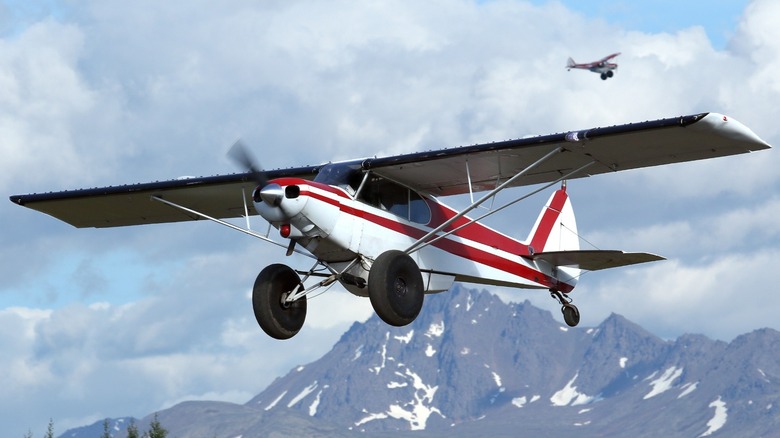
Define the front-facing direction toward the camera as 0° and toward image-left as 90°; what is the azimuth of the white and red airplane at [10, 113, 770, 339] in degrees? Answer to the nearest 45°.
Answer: approximately 45°
